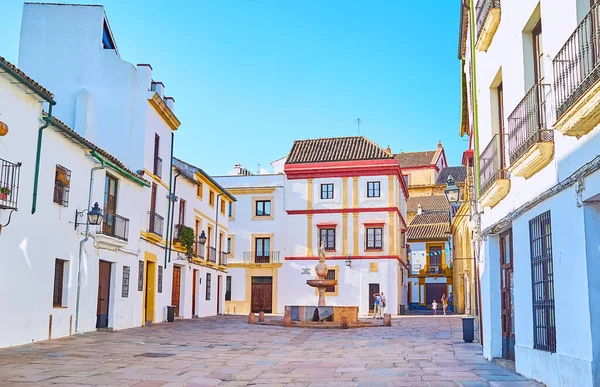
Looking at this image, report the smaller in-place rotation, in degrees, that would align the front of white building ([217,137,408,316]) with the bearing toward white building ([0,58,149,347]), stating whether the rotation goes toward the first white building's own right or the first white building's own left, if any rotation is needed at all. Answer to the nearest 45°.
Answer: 0° — it already faces it

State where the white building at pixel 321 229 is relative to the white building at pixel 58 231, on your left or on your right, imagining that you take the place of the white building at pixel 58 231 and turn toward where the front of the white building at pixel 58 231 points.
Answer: on your left

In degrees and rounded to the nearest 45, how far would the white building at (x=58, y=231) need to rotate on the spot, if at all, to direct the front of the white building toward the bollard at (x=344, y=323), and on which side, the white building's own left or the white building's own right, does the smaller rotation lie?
approximately 90° to the white building's own left

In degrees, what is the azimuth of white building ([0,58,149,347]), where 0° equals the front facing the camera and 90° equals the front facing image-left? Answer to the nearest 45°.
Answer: approximately 315°

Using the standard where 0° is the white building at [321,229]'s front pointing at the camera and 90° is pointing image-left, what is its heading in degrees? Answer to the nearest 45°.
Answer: approximately 0°

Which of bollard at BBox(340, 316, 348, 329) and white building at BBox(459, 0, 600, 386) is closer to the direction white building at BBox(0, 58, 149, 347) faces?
the white building

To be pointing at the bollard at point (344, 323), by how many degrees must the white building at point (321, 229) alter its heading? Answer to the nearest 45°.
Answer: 0° — it already faces it

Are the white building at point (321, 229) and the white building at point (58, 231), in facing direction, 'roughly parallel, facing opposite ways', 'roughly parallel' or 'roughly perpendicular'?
roughly perpendicular
